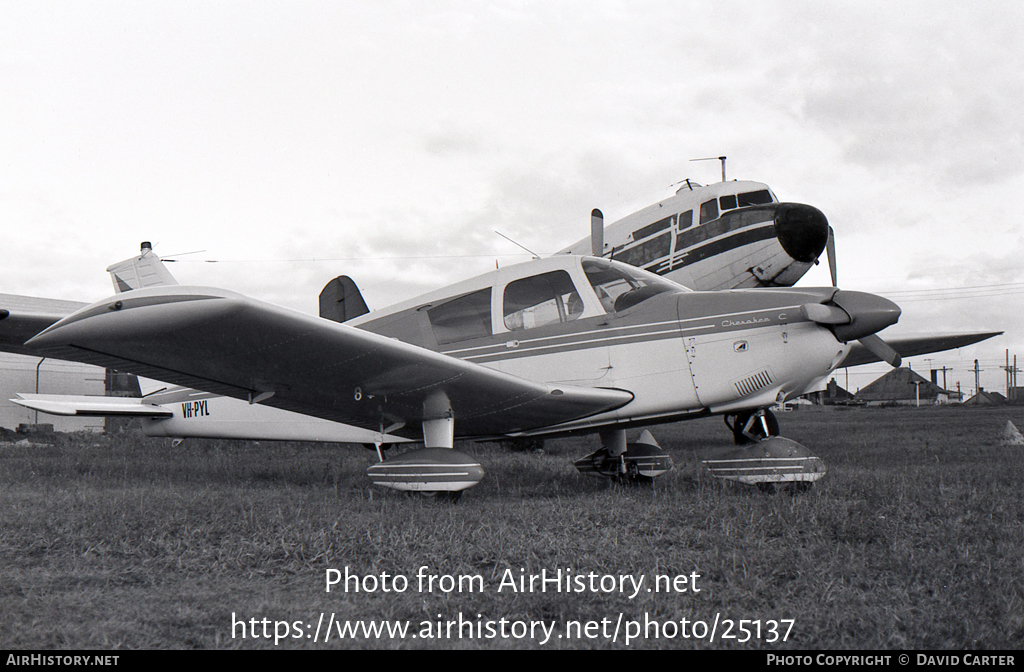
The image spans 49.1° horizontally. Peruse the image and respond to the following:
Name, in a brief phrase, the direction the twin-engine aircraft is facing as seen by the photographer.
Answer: facing the viewer and to the right of the viewer
